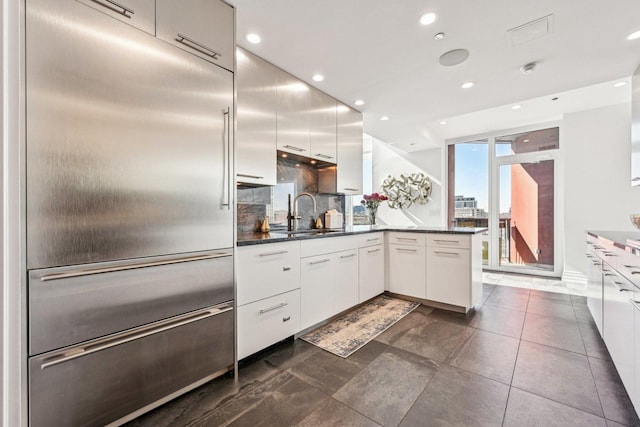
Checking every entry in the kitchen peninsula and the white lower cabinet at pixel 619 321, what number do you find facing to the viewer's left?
1

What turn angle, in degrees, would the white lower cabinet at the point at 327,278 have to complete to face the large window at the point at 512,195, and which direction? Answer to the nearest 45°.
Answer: approximately 90° to its left

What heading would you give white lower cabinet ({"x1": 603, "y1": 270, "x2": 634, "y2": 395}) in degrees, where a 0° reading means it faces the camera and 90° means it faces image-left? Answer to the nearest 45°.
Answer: approximately 90°

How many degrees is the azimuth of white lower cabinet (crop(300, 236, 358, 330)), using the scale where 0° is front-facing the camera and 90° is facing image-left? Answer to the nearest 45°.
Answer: approximately 315°

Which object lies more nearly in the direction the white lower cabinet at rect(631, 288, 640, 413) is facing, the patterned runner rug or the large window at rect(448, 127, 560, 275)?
the patterned runner rug

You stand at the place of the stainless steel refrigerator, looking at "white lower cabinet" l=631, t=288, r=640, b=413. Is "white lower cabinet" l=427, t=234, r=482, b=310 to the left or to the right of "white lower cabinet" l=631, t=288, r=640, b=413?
left

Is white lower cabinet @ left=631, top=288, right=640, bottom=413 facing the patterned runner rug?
yes

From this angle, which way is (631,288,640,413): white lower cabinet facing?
to the viewer's left

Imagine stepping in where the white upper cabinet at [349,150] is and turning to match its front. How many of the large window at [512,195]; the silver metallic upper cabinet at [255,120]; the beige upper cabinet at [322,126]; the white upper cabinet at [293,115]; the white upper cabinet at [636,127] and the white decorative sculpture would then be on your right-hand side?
3

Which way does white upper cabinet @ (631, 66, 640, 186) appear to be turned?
to the viewer's left
